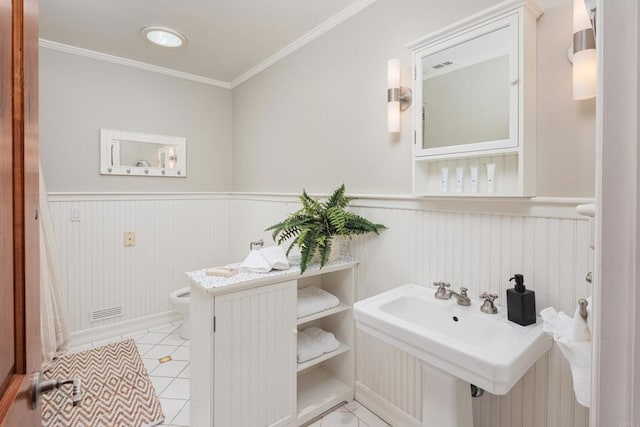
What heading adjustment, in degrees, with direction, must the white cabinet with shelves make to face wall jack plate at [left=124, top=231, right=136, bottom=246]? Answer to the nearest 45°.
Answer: approximately 180°

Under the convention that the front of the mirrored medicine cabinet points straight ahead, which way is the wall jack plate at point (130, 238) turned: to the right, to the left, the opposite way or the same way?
to the left

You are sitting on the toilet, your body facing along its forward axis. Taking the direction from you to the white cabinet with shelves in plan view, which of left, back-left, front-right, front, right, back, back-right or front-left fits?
left

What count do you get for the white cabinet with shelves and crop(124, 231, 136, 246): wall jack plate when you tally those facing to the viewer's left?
0

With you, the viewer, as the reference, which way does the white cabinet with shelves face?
facing the viewer and to the right of the viewer

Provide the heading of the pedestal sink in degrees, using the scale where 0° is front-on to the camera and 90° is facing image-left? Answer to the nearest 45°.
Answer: approximately 45°

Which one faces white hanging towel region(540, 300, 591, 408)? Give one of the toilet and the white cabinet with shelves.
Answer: the white cabinet with shelves

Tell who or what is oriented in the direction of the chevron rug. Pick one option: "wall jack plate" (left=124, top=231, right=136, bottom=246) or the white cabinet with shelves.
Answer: the wall jack plate

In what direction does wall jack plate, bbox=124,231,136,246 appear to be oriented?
toward the camera

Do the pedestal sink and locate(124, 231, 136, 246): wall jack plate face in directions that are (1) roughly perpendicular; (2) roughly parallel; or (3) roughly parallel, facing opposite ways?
roughly perpendicular
